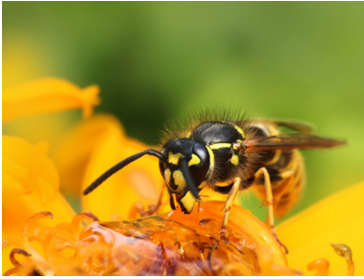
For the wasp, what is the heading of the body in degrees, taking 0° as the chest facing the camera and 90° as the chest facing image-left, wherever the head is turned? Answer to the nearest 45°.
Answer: approximately 45°
